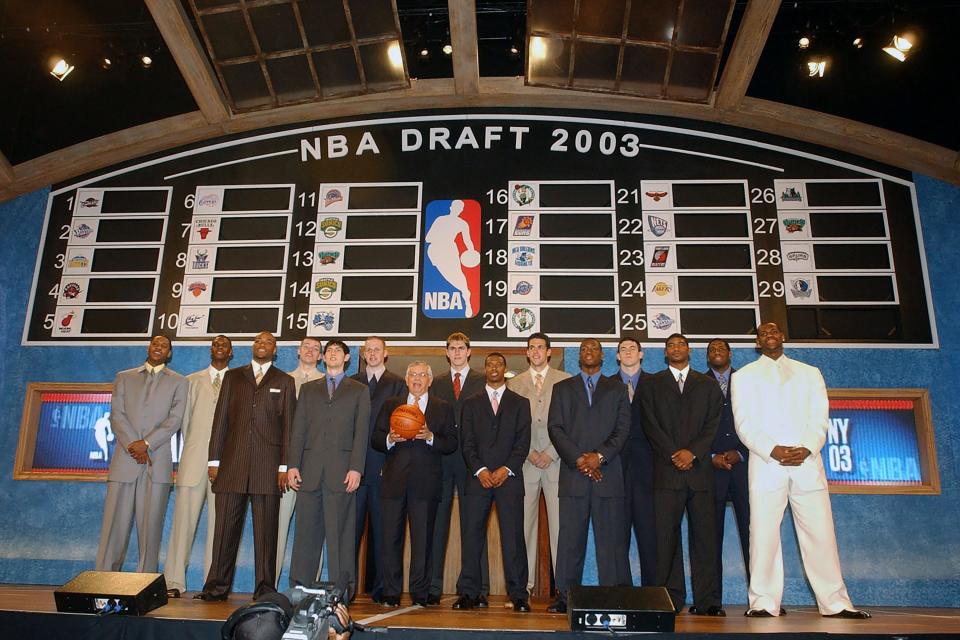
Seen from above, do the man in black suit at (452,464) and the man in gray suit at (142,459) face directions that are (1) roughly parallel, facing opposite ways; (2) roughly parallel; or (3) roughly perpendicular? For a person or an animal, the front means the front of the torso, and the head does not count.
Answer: roughly parallel

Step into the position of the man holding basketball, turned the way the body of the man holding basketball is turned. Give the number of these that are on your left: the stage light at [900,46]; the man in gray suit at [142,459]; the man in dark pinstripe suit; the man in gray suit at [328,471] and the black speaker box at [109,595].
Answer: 1

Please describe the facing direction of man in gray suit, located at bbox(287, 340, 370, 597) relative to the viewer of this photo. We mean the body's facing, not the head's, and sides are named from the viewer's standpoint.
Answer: facing the viewer

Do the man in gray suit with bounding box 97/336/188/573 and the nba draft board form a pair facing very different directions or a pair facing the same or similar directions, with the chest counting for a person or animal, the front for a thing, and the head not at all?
same or similar directions

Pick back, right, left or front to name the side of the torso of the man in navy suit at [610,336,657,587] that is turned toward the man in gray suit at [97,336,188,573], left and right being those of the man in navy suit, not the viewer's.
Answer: right

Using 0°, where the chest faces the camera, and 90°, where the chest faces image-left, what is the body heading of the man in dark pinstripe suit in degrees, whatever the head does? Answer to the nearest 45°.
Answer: approximately 0°

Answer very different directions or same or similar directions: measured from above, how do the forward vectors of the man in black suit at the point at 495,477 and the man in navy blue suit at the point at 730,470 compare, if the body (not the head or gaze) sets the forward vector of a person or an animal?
same or similar directions

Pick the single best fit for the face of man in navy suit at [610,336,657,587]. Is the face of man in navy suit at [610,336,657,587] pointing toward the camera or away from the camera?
toward the camera

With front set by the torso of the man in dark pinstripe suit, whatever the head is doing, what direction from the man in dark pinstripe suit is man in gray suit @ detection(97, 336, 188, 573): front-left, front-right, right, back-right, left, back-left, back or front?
back-right

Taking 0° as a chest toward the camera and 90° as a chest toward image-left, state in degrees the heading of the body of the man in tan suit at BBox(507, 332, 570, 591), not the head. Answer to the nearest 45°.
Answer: approximately 0°

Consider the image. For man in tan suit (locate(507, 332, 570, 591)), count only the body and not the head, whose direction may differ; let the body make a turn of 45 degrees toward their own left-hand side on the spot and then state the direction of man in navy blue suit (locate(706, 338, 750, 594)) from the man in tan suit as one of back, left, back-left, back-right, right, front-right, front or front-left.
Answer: front-left

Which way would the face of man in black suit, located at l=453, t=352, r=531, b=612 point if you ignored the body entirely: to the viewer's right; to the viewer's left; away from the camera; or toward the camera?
toward the camera

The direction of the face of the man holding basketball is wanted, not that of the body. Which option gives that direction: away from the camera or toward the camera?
toward the camera

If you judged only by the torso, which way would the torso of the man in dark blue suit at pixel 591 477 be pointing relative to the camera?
toward the camera
